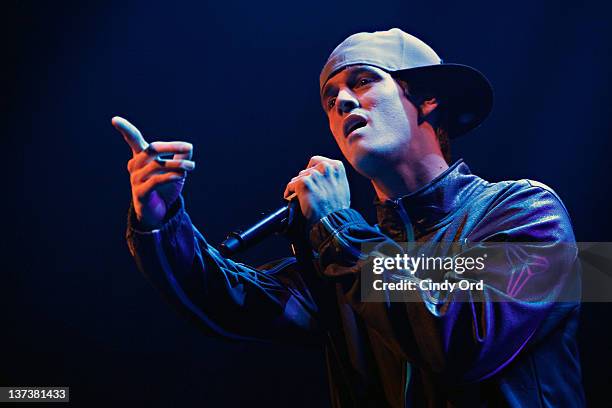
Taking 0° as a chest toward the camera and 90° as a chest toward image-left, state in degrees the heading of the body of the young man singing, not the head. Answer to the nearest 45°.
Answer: approximately 45°

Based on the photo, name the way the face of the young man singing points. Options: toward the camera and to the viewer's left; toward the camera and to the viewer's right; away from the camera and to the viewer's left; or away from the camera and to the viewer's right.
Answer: toward the camera and to the viewer's left
